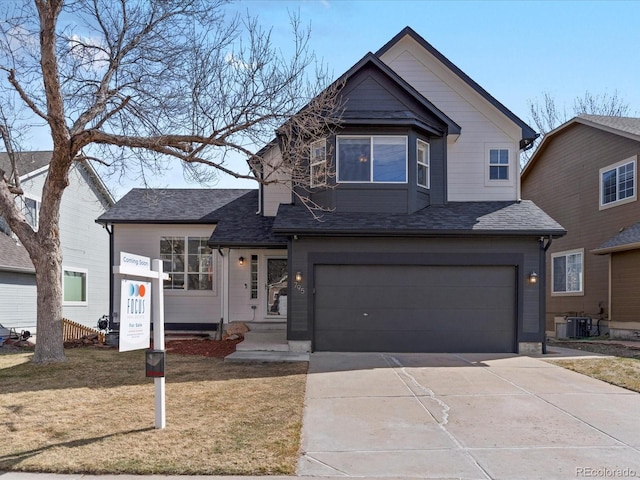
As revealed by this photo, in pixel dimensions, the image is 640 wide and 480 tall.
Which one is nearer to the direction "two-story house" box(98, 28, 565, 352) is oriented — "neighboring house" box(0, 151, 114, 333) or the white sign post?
the white sign post

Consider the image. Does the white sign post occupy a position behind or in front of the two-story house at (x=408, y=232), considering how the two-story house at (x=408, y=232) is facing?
in front

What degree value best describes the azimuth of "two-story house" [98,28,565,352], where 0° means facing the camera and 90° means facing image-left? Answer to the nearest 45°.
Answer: approximately 0°

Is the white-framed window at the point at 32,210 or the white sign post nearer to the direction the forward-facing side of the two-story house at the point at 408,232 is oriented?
the white sign post

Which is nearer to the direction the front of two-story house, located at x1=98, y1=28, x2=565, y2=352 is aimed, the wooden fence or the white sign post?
the white sign post

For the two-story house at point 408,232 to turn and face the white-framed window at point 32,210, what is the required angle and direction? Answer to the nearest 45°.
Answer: approximately 135° to its right
